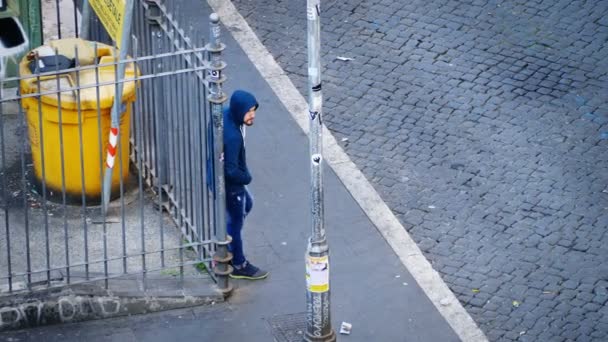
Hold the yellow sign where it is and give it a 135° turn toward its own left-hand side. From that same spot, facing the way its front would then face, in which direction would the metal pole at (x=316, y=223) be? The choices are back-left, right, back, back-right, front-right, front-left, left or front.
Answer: right

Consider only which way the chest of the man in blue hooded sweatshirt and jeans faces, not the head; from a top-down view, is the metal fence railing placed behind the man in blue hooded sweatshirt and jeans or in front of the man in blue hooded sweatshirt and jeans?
behind

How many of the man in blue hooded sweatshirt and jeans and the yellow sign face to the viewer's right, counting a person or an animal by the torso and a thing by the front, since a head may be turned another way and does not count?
1

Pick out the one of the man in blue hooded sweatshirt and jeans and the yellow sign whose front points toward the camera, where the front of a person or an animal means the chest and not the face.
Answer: the yellow sign

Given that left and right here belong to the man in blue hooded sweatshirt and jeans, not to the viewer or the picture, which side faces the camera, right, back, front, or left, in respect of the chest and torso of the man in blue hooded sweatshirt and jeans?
right

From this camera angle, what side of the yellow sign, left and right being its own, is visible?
front

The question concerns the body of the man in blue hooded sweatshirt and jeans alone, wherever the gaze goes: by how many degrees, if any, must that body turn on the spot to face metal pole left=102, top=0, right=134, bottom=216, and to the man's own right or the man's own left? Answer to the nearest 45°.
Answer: approximately 180°

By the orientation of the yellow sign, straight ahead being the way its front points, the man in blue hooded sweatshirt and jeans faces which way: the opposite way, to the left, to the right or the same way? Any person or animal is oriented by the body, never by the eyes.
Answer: to the left
